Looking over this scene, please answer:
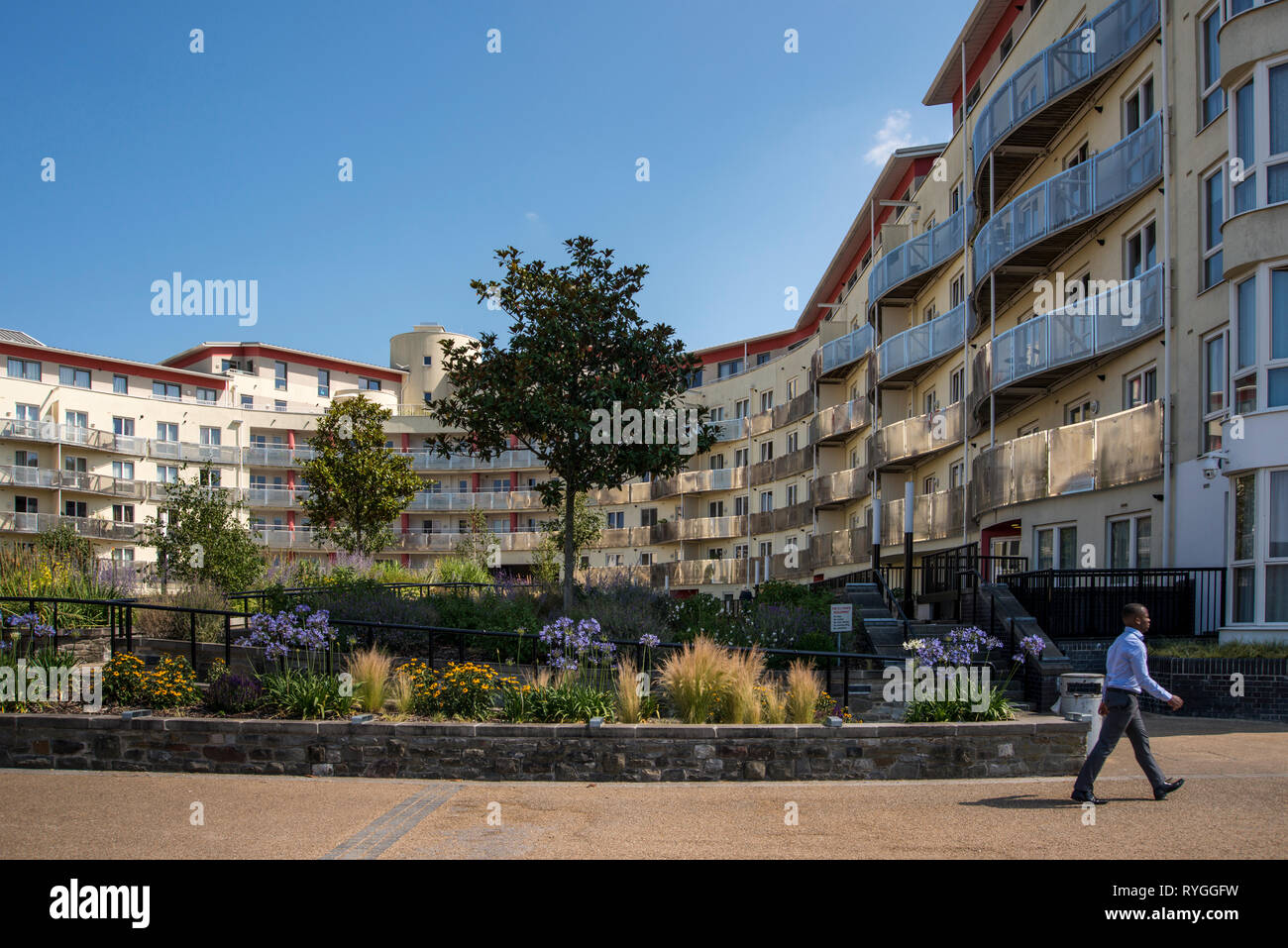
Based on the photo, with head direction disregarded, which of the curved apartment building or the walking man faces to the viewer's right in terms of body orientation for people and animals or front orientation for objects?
the walking man

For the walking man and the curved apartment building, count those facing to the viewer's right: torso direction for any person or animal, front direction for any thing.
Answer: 1

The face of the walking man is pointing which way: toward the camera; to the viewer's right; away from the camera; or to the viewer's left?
to the viewer's right

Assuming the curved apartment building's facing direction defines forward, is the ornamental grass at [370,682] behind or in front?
in front

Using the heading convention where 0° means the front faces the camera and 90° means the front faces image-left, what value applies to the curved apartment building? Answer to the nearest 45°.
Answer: approximately 45°

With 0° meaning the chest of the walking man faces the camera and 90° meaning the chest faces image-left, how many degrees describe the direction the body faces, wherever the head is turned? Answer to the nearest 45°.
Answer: approximately 270°
